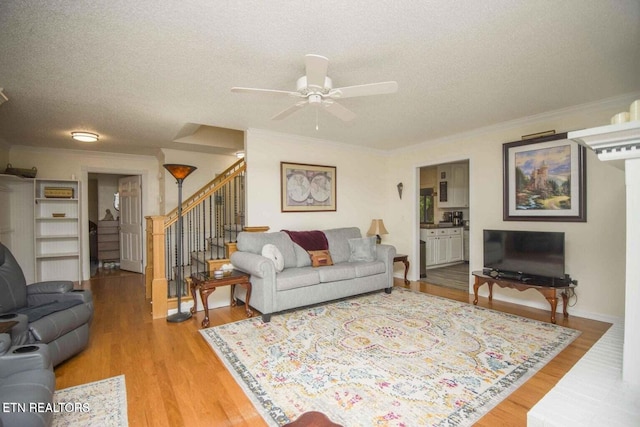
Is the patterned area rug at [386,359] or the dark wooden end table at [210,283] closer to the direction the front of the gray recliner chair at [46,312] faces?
the patterned area rug

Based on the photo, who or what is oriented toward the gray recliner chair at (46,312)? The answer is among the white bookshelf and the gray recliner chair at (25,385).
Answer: the white bookshelf

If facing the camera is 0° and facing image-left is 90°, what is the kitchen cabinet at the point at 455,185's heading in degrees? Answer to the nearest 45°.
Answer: approximately 315°

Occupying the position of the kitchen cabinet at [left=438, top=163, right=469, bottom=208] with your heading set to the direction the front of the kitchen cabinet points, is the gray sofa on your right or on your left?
on your right

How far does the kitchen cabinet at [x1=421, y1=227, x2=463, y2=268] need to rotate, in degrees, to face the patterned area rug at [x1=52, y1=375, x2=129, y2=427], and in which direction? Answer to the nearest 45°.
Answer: approximately 45° to its right

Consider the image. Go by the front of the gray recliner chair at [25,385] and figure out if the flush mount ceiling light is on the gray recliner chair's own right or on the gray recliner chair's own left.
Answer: on the gray recliner chair's own left

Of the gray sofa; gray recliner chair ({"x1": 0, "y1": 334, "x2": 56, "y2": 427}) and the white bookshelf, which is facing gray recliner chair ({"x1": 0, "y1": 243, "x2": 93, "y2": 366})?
the white bookshelf
